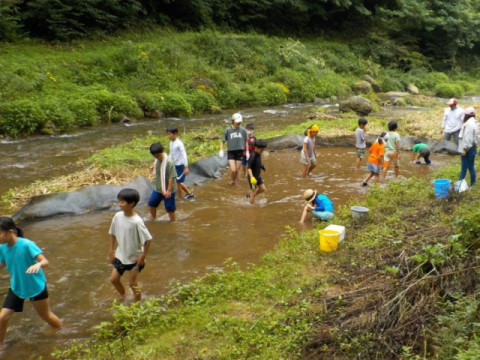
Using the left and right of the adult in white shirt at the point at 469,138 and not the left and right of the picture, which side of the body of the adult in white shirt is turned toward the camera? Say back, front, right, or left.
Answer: left

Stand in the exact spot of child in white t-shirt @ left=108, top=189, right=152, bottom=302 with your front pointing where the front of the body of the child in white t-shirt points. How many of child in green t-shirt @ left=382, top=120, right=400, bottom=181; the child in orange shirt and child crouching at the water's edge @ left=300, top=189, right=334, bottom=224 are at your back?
3

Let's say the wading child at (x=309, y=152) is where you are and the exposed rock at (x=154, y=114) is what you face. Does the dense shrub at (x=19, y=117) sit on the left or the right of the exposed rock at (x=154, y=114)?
left

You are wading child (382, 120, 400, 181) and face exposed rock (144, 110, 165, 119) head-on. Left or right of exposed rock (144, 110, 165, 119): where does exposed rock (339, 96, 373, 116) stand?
right

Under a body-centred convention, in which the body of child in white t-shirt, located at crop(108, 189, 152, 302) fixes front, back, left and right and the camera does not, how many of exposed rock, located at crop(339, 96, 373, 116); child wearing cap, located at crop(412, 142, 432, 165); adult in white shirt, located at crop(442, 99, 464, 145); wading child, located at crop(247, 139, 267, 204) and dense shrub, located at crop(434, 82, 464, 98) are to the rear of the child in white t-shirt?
5
